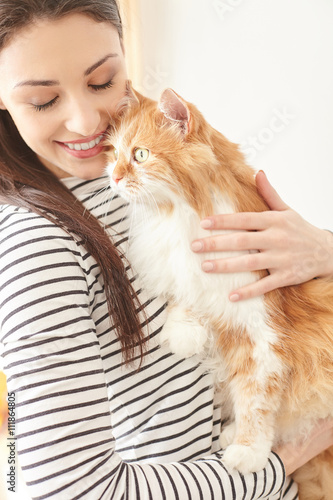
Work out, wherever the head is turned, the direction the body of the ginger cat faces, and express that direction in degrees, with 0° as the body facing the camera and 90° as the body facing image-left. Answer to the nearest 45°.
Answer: approximately 45°

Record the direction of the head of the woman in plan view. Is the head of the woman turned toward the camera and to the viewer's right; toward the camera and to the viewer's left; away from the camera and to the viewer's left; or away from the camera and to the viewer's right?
toward the camera and to the viewer's right
